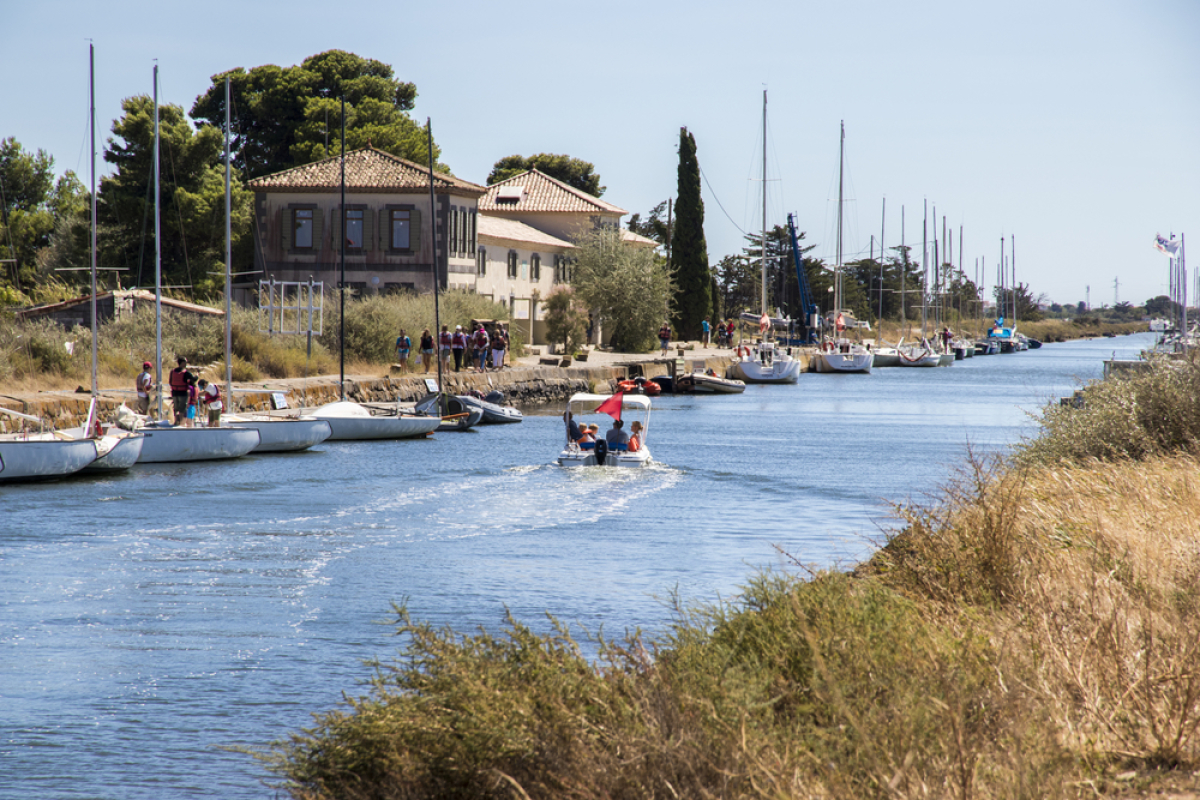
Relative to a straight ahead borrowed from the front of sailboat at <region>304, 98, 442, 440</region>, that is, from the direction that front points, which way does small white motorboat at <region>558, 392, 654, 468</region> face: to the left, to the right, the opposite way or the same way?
to the right

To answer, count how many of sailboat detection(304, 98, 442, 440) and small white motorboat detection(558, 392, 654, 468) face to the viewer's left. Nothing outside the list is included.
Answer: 1

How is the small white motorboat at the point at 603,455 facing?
away from the camera

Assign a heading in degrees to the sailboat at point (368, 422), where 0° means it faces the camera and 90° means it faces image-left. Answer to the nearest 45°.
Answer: approximately 90°

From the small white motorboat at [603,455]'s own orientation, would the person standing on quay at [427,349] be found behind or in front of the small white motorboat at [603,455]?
in front

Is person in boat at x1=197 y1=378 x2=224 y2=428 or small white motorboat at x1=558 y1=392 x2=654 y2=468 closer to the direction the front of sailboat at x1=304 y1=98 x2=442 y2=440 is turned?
the person in boat

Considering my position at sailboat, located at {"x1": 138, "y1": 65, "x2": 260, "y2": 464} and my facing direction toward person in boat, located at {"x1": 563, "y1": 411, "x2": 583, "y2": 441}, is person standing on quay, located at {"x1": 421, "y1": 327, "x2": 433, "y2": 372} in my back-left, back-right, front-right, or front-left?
front-left

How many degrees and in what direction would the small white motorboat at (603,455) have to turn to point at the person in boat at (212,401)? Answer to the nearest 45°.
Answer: approximately 90° to its left

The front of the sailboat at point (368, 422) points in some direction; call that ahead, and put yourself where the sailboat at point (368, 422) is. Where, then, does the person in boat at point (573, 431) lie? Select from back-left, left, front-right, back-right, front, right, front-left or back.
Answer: back-left

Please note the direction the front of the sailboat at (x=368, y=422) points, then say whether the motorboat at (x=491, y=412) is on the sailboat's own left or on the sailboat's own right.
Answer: on the sailboat's own right

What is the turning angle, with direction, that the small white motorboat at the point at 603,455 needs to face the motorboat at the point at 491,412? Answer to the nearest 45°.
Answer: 0° — it already faces it

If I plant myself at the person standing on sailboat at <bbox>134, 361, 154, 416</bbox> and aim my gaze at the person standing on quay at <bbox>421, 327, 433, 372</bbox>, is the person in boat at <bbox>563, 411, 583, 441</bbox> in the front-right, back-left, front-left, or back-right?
front-right

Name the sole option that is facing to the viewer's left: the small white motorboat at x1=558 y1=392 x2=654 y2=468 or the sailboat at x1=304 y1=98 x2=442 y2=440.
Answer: the sailboat

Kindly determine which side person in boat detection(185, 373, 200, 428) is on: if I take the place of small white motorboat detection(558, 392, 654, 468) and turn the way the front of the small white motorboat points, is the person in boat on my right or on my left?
on my left

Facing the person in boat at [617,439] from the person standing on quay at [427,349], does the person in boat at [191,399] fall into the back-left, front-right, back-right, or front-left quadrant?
front-right
